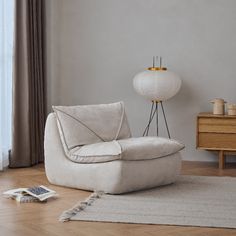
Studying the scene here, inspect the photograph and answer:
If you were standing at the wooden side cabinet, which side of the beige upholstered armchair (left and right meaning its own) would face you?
left

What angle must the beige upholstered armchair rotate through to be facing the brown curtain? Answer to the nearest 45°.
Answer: approximately 180°

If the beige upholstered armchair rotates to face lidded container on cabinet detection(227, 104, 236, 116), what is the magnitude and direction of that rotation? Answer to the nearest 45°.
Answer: approximately 90° to its left

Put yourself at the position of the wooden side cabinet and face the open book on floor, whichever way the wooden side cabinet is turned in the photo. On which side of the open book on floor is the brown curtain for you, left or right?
right

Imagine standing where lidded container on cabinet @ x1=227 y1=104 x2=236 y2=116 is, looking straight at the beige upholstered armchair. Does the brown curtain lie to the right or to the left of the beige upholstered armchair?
right

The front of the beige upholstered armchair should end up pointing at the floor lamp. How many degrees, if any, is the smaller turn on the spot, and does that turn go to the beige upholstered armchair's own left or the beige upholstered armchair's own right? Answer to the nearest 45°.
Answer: approximately 90° to the beige upholstered armchair's own left

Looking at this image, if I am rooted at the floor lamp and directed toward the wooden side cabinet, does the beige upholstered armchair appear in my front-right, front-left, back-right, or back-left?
back-right

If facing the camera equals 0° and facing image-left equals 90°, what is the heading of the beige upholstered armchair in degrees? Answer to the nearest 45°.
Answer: approximately 315°

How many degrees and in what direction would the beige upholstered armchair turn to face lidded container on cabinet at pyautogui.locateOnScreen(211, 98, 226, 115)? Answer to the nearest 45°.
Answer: approximately 90° to its left
